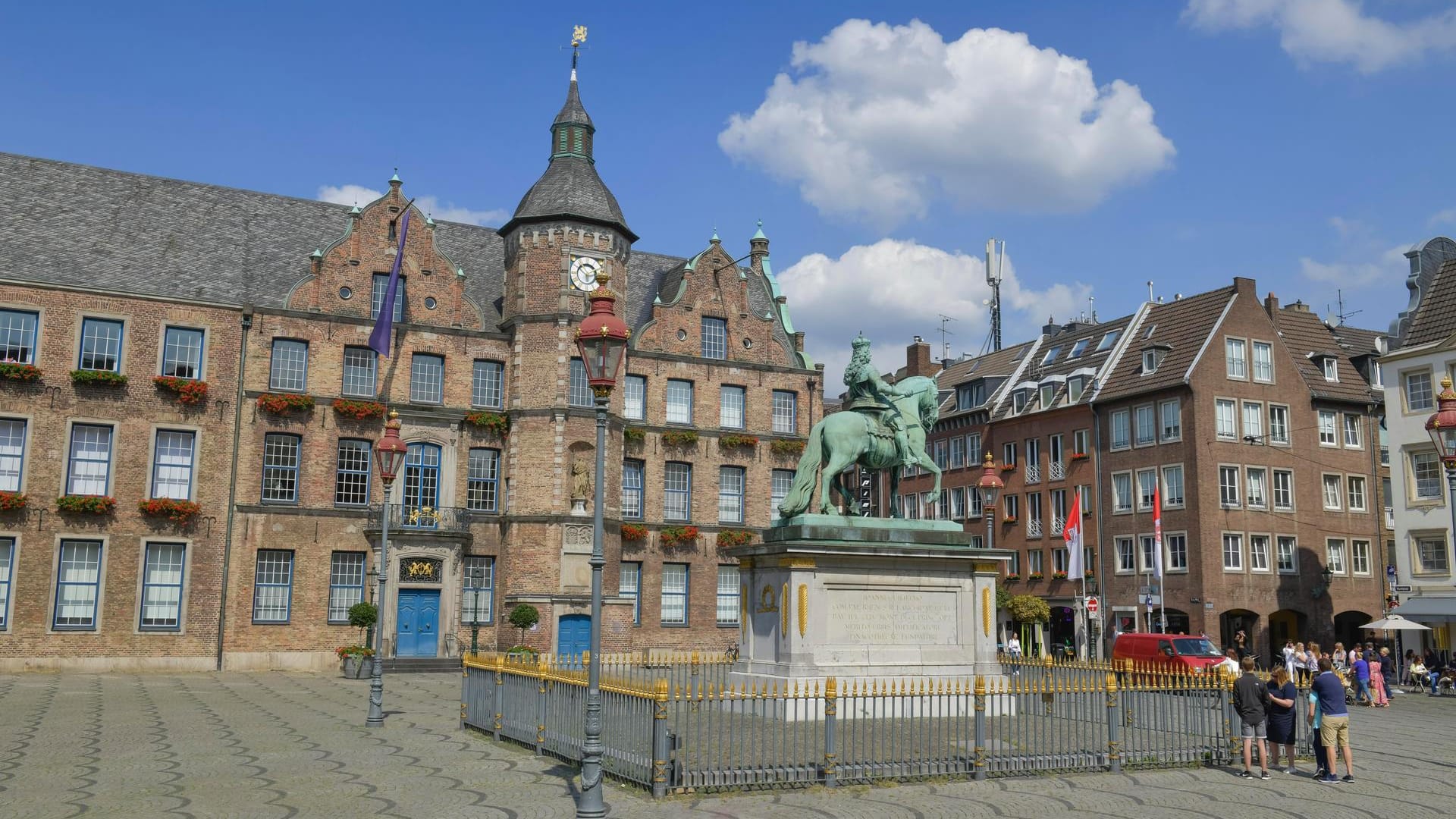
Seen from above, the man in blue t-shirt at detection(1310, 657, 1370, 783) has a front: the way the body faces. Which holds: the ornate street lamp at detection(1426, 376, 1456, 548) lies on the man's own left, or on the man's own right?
on the man's own right

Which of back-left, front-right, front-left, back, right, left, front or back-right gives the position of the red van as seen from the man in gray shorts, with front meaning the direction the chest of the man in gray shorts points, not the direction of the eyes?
front

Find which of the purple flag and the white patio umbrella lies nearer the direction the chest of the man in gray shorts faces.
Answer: the white patio umbrella

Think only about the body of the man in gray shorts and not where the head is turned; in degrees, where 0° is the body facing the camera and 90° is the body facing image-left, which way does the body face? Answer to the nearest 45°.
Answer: approximately 180°

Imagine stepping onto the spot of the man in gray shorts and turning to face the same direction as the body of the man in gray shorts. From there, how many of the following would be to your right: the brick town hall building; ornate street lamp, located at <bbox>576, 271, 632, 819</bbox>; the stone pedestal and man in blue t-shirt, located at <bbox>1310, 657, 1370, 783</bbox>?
1

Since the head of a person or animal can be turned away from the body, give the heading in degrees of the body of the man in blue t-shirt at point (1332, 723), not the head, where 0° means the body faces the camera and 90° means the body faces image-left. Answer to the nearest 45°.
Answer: approximately 135°

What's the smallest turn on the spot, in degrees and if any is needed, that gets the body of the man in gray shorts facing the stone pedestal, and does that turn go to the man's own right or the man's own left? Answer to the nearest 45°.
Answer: approximately 90° to the man's own left

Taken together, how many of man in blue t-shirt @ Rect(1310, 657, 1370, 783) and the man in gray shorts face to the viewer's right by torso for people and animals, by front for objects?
0

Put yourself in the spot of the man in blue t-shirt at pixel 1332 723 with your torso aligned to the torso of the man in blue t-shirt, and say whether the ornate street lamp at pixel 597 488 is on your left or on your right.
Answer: on your left

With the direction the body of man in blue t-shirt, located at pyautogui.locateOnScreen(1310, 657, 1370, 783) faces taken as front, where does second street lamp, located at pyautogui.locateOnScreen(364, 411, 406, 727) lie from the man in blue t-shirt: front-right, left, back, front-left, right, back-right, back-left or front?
front-left

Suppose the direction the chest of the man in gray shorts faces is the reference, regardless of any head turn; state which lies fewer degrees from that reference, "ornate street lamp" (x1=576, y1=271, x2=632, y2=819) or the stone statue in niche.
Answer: the stone statue in niche

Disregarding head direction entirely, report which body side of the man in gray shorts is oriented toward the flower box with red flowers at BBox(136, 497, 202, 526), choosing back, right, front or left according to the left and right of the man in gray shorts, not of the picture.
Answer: left

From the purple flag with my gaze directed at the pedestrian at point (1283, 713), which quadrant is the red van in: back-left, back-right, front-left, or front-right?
front-left

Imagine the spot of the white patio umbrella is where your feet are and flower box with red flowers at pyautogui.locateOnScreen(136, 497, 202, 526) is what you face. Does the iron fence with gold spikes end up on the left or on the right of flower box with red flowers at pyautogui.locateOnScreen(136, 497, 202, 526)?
left
